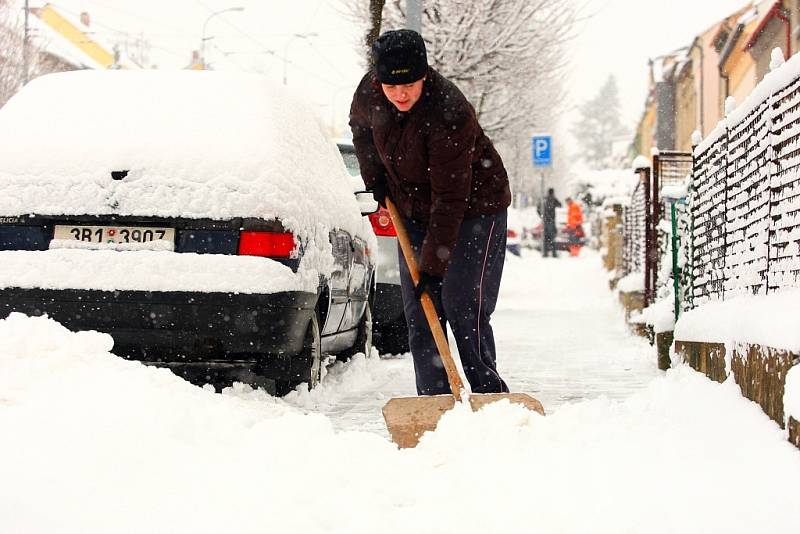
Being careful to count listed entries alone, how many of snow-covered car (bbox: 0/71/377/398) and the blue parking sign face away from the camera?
1

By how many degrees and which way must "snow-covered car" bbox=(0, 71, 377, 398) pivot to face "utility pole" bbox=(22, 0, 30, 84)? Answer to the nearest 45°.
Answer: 0° — it already faces it

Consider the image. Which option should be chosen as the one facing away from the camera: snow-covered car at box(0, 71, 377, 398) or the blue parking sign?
the snow-covered car

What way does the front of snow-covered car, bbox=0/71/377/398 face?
away from the camera

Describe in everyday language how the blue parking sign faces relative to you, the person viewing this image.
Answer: facing the viewer

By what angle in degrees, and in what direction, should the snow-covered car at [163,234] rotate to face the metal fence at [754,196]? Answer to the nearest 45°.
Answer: approximately 90° to its right

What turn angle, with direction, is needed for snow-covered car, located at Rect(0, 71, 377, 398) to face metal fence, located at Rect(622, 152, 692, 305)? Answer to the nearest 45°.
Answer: approximately 45° to its right

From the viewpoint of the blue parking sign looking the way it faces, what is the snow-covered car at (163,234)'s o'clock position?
The snow-covered car is roughly at 12 o'clock from the blue parking sign.

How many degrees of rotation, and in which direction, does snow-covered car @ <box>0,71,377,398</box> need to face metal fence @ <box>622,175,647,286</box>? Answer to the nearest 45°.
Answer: approximately 45° to its right

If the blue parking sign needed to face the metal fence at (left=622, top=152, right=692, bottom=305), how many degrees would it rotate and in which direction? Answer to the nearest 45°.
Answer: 0° — it already faces it

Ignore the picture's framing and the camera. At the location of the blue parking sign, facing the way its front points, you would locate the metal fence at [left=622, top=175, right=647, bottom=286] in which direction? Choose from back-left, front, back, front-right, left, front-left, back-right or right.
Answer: front

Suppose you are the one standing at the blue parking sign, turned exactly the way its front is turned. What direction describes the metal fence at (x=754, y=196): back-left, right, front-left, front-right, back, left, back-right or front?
front

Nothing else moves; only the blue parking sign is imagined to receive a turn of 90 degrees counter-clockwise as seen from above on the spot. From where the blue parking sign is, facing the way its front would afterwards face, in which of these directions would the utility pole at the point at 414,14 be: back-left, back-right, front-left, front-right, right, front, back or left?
right

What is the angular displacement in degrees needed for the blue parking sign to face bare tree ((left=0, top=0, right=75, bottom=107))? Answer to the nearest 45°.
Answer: approximately 90° to its right

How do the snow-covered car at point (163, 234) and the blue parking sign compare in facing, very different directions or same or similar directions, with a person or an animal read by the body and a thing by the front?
very different directions
